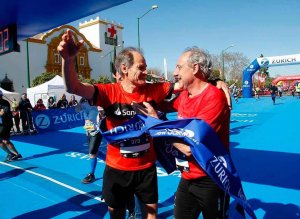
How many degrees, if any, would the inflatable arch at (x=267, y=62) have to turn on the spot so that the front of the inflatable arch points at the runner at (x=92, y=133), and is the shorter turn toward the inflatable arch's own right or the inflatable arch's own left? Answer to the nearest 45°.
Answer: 0° — it already faces them

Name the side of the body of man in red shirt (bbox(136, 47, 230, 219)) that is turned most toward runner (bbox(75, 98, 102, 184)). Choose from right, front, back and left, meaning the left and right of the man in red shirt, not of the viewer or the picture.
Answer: right

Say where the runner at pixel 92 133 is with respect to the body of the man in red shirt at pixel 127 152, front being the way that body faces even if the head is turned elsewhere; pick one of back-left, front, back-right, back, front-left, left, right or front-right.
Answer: back

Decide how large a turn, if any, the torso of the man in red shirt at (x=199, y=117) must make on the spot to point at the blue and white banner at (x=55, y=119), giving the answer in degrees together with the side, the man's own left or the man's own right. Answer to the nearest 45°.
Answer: approximately 90° to the man's own right

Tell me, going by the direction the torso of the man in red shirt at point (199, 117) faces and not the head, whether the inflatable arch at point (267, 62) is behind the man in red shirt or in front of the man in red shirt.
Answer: behind

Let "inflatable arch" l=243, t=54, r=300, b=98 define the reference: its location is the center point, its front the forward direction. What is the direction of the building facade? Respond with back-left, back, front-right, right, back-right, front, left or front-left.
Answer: right

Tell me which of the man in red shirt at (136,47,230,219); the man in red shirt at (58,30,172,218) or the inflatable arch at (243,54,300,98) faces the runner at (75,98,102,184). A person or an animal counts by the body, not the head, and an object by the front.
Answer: the inflatable arch

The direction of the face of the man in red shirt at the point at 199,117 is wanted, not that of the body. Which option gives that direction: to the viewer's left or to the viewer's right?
to the viewer's left

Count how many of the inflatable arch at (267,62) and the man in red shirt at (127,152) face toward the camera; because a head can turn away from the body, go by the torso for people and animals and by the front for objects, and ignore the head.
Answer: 2

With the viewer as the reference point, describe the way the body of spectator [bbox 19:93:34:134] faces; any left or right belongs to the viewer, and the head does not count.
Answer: facing the viewer and to the right of the viewer

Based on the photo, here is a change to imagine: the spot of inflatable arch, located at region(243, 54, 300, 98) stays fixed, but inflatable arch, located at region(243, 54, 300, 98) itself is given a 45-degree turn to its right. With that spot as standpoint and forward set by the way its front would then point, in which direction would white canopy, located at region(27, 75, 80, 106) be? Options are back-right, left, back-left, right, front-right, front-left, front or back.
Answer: front

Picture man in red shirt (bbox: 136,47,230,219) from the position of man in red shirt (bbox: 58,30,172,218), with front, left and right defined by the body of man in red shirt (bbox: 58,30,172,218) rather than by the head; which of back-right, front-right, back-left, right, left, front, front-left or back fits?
front-left

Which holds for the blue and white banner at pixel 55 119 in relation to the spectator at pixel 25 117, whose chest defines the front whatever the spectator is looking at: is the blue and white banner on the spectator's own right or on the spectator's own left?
on the spectator's own left

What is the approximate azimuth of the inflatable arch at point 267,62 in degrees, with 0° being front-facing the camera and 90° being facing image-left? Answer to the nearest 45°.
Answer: approximately 0°

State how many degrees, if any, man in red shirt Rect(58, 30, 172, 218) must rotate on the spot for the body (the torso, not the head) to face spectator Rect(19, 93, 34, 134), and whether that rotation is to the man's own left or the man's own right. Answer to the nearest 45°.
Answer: approximately 180°
